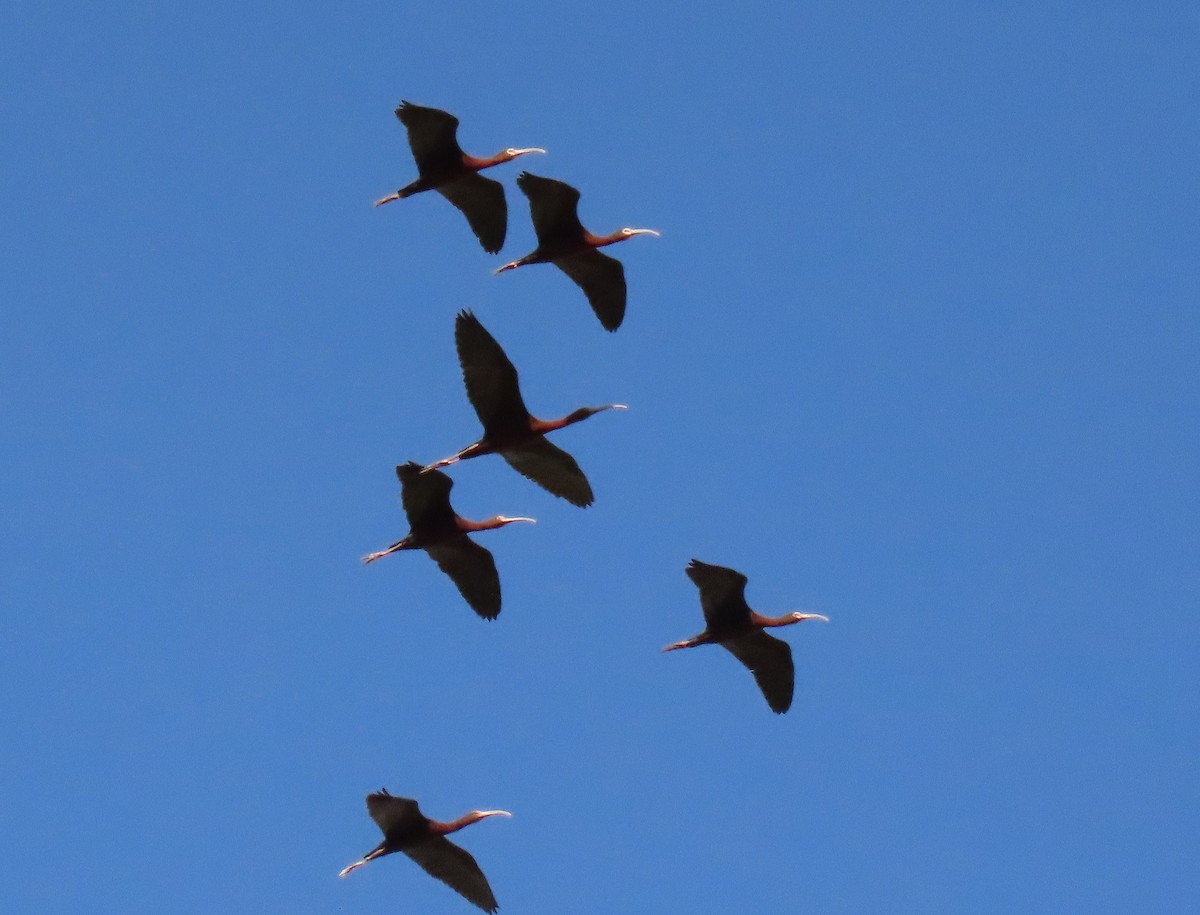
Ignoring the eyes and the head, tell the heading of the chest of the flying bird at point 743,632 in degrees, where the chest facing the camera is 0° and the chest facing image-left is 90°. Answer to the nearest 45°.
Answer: approximately 270°

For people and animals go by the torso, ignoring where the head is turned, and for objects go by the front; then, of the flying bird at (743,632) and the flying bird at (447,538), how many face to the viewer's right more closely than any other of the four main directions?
2

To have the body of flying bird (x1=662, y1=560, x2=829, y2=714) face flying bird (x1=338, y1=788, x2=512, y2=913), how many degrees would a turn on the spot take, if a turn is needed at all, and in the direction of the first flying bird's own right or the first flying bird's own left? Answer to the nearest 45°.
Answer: approximately 180°

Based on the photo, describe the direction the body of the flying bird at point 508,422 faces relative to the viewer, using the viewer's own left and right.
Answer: facing to the right of the viewer

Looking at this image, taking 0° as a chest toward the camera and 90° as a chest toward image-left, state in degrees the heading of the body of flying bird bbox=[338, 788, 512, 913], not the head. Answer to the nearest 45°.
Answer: approximately 270°

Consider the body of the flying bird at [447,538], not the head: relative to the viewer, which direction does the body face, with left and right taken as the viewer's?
facing to the right of the viewer

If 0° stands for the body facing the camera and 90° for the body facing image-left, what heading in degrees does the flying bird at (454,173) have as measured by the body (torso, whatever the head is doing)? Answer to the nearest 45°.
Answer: approximately 270°
